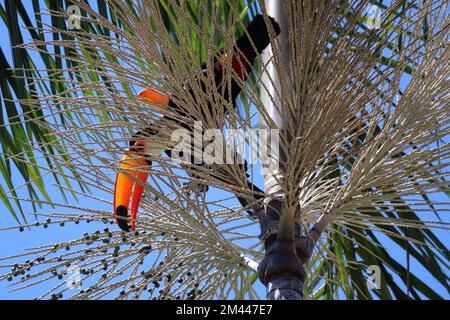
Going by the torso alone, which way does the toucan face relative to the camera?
to the viewer's left
